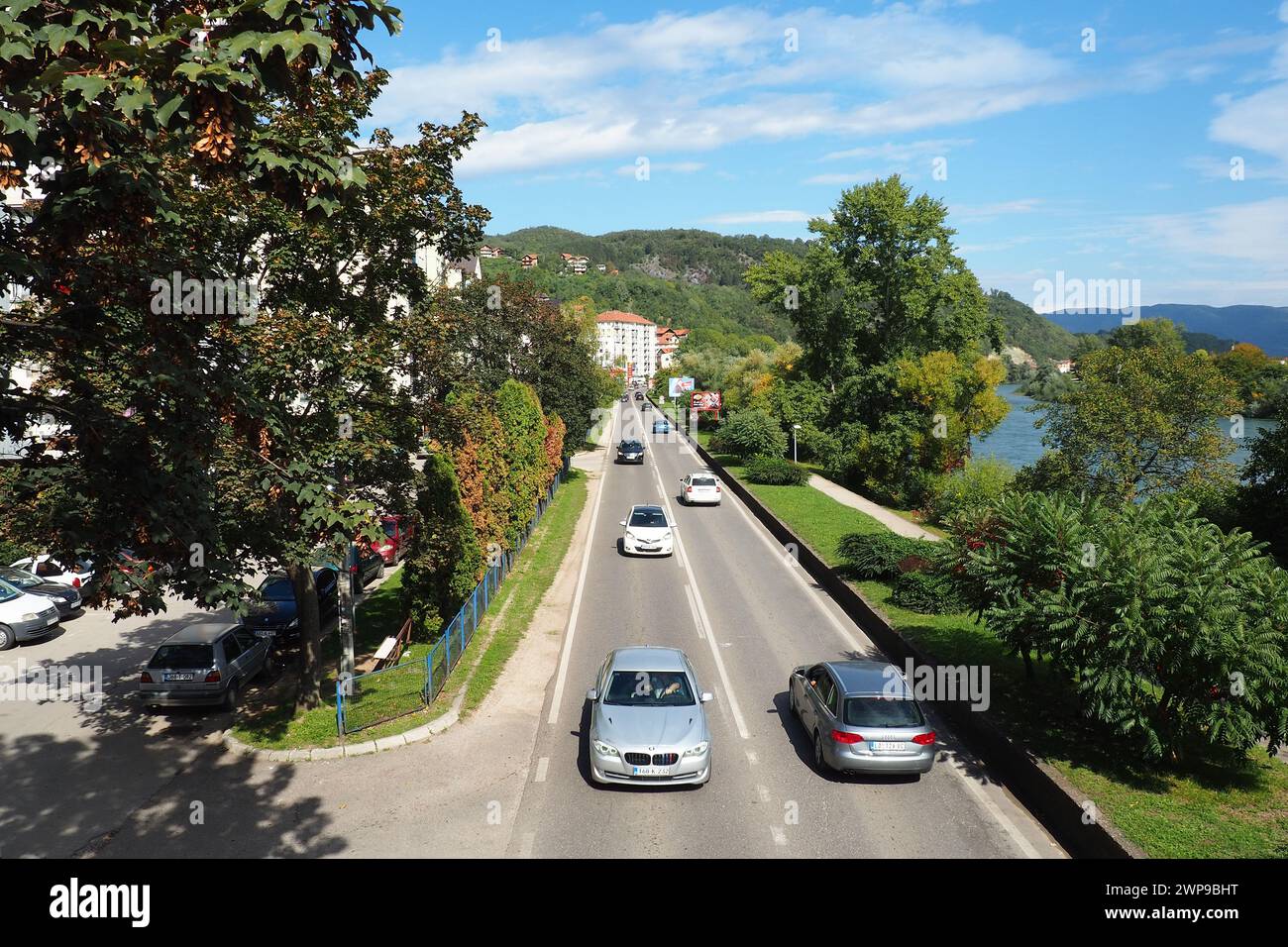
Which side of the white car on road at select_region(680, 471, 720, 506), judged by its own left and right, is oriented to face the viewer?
back

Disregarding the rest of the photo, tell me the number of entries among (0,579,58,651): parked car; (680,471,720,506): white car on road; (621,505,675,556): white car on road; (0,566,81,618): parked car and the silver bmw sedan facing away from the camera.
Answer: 1

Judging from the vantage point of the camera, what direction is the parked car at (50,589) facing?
facing the viewer and to the right of the viewer

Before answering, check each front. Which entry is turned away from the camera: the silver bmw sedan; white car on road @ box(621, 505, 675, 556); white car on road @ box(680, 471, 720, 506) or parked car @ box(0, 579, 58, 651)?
white car on road @ box(680, 471, 720, 506)

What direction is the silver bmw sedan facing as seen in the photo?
toward the camera

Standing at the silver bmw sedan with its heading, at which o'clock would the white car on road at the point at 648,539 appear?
The white car on road is roughly at 6 o'clock from the silver bmw sedan.

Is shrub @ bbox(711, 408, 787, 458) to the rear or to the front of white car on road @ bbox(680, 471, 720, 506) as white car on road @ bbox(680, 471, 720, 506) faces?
to the front

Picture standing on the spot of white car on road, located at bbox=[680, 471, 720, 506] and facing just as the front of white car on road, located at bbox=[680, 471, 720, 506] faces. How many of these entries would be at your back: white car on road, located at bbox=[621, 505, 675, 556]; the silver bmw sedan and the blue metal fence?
3

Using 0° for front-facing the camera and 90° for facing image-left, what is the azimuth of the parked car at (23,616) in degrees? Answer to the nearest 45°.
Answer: approximately 315°

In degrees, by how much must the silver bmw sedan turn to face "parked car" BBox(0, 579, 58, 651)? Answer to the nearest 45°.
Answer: approximately 135° to its right

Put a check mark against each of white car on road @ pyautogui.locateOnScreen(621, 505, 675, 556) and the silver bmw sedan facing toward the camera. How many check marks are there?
2

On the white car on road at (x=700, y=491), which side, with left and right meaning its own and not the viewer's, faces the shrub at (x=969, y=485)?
right

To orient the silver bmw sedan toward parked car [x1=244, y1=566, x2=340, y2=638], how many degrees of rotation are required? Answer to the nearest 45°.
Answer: approximately 135° to its right

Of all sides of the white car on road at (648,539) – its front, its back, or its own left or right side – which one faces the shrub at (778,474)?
back
